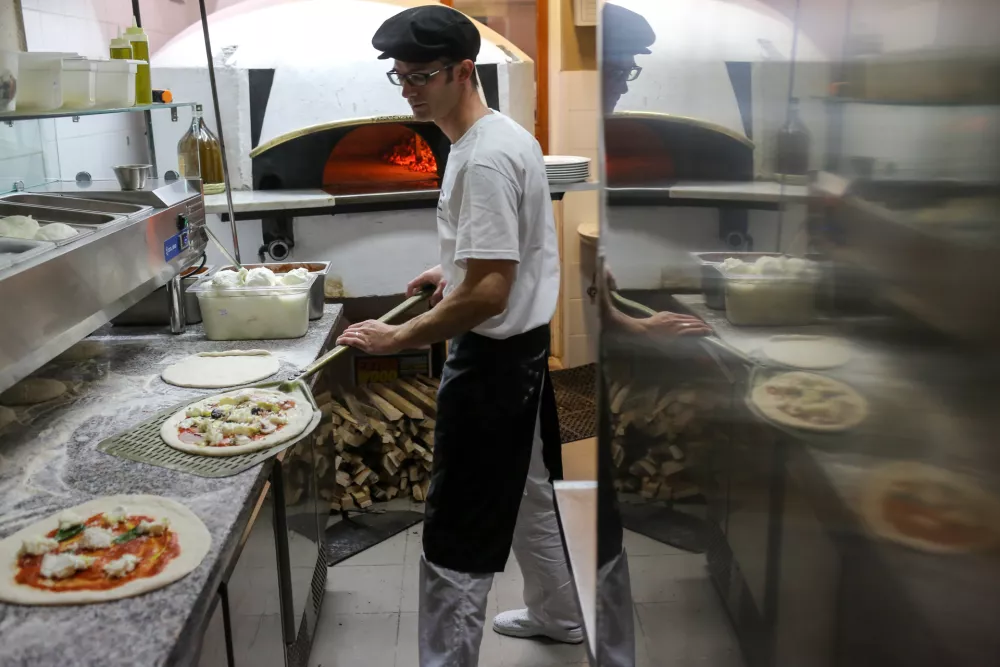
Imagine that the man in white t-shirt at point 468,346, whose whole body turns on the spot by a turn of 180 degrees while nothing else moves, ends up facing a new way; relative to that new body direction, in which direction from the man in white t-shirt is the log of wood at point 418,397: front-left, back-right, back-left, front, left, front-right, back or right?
left

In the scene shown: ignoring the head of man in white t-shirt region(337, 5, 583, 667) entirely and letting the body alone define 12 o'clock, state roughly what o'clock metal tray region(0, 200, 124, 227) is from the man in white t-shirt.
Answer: The metal tray is roughly at 12 o'clock from the man in white t-shirt.

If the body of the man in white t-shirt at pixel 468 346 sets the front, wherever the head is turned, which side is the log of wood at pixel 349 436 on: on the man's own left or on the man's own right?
on the man's own right

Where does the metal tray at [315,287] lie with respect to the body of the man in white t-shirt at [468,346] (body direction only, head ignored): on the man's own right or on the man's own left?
on the man's own right

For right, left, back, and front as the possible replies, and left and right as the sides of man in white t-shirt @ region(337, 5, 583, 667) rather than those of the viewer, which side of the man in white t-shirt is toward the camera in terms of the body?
left

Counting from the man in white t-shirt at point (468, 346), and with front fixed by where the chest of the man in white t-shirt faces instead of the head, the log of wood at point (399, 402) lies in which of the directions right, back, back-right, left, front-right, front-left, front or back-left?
right

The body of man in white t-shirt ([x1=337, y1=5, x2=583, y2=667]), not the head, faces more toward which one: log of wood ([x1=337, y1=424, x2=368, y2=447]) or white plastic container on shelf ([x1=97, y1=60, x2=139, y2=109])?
the white plastic container on shelf

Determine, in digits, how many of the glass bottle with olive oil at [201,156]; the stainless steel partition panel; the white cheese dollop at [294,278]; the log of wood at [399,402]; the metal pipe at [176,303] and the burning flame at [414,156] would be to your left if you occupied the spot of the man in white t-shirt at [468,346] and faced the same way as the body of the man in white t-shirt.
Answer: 1

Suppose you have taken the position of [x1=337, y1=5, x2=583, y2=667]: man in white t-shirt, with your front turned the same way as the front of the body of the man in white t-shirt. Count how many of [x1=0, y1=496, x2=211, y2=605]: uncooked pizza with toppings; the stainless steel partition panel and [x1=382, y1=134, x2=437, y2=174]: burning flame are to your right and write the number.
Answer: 1

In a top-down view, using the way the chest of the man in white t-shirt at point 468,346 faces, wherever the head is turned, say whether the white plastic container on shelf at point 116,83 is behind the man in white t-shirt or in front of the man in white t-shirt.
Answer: in front

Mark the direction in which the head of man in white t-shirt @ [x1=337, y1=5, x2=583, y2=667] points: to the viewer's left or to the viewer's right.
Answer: to the viewer's left

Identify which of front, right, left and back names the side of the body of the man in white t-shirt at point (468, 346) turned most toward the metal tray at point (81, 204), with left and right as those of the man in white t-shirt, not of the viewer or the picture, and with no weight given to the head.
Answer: front

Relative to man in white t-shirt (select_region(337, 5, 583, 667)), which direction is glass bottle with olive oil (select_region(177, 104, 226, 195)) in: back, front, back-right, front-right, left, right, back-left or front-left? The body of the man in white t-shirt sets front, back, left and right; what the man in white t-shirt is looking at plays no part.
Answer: front-right

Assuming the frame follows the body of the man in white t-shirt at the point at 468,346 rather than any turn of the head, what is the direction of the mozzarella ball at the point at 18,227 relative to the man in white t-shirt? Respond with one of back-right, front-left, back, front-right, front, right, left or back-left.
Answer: front
